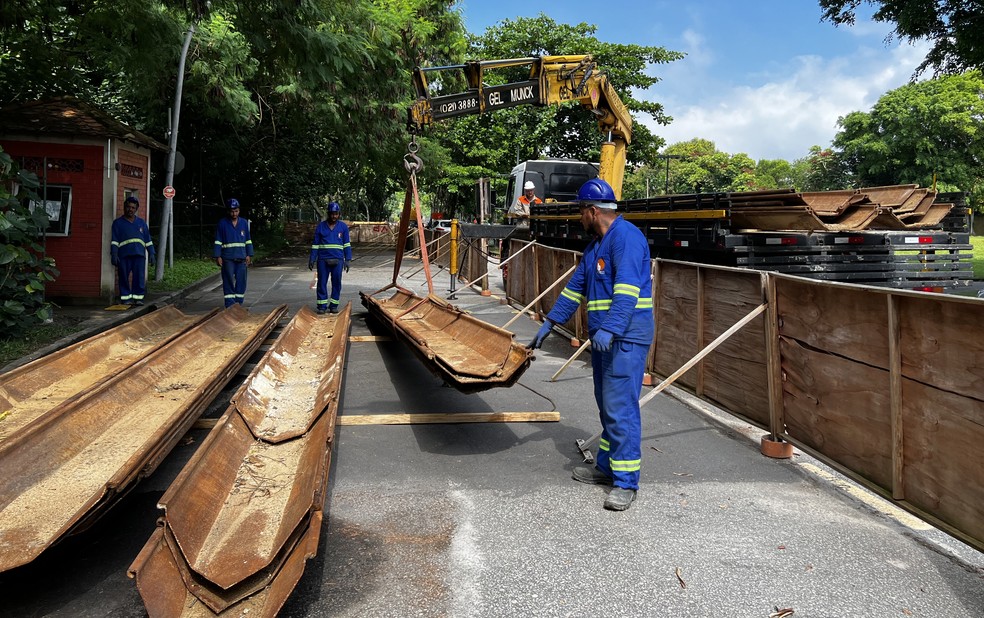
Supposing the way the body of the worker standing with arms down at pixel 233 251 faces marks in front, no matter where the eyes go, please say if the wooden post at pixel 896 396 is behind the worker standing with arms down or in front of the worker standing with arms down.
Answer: in front

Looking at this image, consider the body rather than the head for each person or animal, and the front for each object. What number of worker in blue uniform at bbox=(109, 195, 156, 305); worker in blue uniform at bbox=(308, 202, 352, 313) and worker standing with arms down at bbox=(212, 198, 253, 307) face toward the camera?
3

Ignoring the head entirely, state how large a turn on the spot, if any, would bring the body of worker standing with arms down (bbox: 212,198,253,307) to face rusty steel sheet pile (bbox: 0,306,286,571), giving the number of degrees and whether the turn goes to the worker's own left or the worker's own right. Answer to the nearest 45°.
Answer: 0° — they already face it

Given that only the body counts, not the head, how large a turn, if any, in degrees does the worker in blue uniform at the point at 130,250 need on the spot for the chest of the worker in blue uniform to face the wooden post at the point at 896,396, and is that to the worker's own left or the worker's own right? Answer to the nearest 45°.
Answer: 0° — they already face it

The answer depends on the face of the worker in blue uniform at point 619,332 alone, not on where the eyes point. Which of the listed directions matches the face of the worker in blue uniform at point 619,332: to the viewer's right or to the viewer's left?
to the viewer's left

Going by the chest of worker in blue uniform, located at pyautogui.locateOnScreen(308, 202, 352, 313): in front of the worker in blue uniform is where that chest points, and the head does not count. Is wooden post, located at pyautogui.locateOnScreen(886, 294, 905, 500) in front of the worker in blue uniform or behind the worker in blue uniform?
in front
